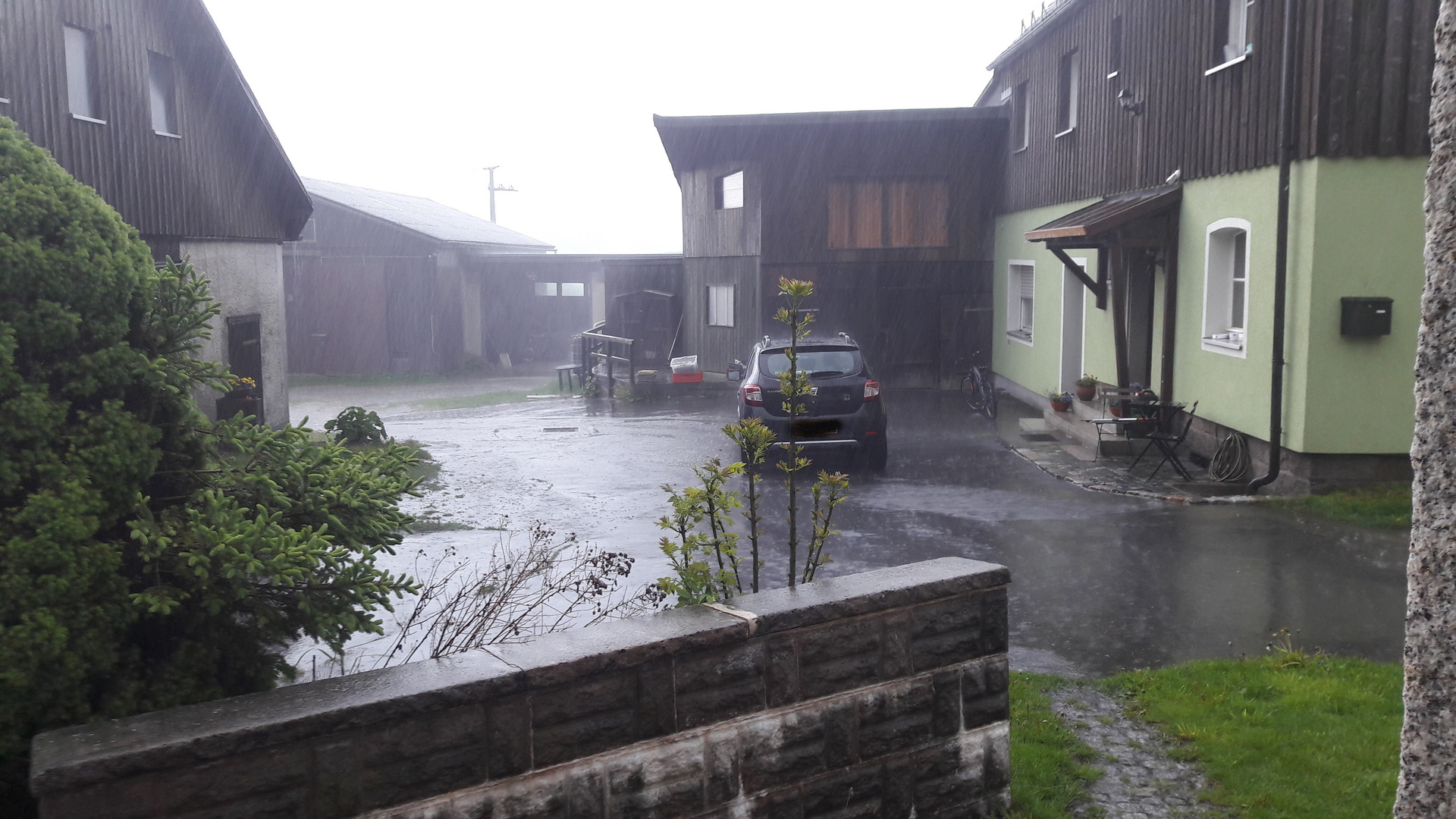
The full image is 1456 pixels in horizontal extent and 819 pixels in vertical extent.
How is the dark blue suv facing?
away from the camera

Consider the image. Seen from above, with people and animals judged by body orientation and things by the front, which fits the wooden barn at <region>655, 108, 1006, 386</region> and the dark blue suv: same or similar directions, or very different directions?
very different directions

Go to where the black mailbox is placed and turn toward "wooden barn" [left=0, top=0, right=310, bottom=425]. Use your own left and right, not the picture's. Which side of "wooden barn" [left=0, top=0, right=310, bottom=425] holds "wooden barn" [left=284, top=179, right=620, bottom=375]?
right

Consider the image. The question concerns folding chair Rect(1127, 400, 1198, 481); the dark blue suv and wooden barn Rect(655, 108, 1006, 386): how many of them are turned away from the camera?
1

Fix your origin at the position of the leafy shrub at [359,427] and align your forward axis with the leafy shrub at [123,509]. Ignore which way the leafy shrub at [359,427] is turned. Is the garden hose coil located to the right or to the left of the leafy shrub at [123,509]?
left

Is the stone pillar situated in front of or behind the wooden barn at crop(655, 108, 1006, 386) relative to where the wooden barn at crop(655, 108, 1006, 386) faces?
in front

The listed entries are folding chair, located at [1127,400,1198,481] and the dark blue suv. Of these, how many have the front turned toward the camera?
0

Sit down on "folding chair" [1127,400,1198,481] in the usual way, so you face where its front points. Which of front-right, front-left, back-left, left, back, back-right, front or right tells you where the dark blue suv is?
front

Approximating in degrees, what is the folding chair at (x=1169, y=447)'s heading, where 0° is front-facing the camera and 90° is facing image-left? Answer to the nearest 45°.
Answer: approximately 90°

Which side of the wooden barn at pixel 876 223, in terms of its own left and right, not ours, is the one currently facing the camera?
front

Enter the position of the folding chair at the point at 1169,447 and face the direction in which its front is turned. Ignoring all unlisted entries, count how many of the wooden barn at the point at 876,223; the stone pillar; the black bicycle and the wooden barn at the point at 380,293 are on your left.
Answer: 1

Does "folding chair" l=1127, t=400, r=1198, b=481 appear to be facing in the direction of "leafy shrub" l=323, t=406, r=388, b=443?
yes

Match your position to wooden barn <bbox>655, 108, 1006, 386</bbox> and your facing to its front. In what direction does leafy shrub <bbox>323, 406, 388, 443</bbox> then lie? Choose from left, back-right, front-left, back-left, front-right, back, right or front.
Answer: front-right

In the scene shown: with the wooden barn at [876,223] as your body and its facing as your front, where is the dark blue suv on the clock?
The dark blue suv is roughly at 12 o'clock from the wooden barn.

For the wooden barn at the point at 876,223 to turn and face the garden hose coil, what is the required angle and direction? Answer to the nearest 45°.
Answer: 0° — it already faces it

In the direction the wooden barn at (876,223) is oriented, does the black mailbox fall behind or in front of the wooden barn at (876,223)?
in front

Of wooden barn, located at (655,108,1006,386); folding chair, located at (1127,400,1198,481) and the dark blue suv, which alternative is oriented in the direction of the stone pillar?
the wooden barn

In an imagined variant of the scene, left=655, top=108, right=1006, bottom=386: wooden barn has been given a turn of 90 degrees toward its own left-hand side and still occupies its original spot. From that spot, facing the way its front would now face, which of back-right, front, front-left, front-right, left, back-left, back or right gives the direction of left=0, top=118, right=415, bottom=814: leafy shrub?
right

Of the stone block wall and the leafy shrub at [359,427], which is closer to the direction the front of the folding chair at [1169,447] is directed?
the leafy shrub

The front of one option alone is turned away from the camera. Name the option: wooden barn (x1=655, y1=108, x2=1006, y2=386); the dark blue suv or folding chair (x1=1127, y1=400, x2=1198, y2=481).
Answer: the dark blue suv

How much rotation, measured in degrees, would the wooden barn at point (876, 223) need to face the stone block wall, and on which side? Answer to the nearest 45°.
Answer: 0° — it already faces it
